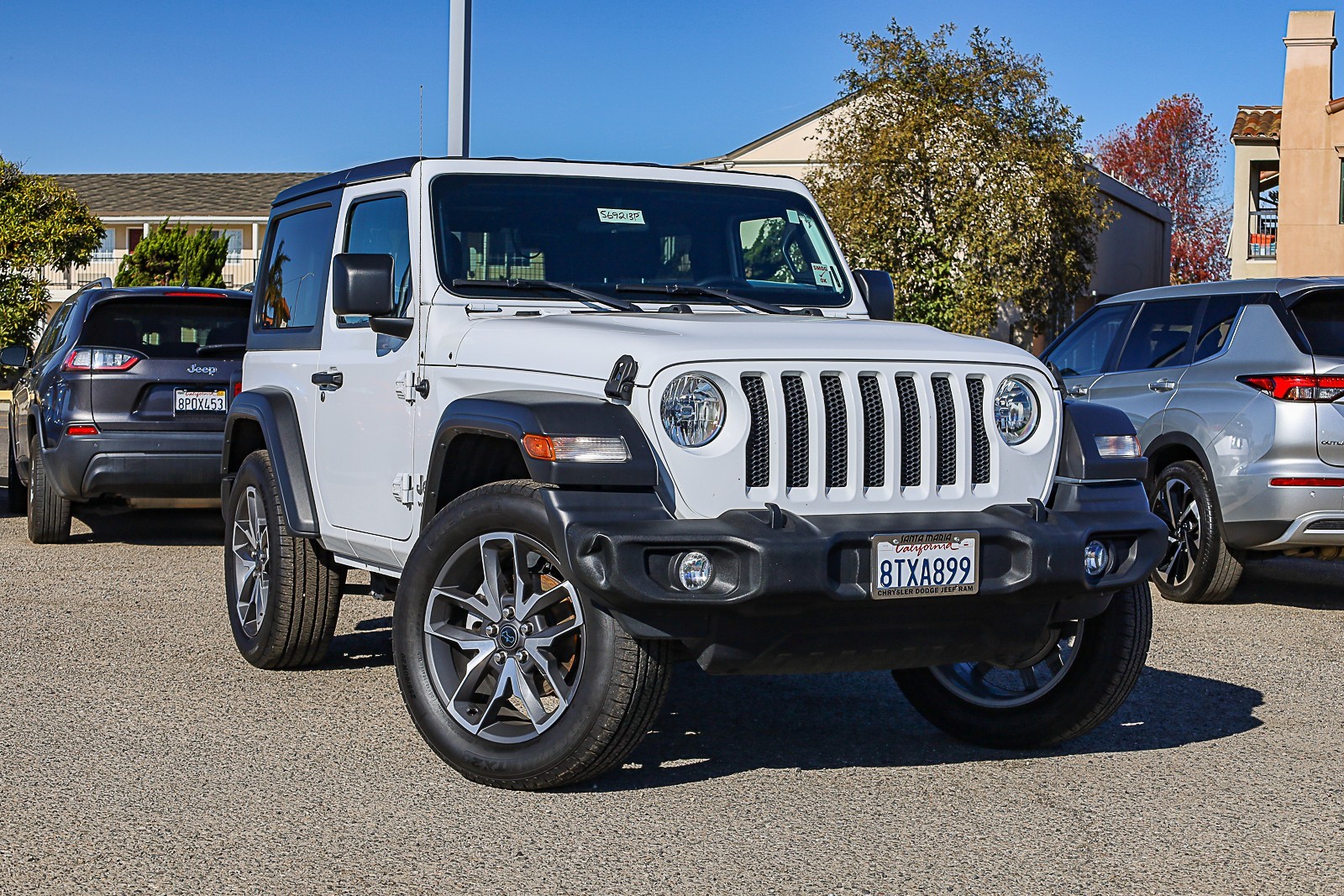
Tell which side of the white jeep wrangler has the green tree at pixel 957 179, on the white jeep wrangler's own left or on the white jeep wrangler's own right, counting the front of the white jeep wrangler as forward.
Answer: on the white jeep wrangler's own left

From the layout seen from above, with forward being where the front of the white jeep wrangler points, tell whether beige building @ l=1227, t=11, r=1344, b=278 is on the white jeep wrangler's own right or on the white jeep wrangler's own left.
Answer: on the white jeep wrangler's own left

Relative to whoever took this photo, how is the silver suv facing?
facing away from the viewer and to the left of the viewer

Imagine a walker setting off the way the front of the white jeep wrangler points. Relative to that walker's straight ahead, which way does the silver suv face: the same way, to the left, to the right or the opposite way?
the opposite way

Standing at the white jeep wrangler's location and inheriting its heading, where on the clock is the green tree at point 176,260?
The green tree is roughly at 7 o'clock from the white jeep wrangler.

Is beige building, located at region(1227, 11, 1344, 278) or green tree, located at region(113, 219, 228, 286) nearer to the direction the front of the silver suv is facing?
the green tree

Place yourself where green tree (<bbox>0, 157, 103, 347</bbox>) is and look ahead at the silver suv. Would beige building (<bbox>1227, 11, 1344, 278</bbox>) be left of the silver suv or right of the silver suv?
left

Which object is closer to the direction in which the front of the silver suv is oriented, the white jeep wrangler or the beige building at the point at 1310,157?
the beige building

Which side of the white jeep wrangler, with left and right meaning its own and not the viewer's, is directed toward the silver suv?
left

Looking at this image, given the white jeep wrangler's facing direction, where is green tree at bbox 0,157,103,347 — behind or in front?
behind
